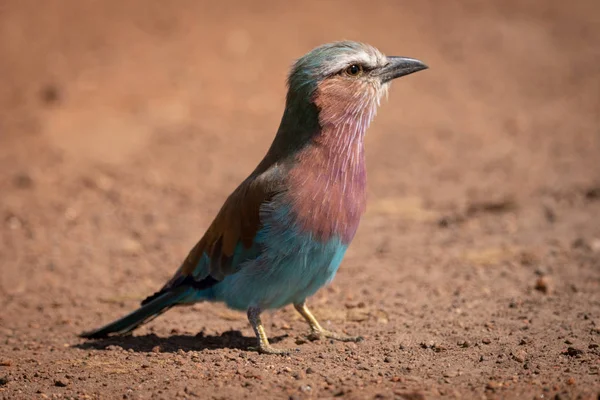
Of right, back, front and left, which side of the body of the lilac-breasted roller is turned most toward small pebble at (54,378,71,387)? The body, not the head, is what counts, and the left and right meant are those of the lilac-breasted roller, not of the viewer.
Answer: back

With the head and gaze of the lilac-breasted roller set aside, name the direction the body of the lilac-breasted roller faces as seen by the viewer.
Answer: to the viewer's right
